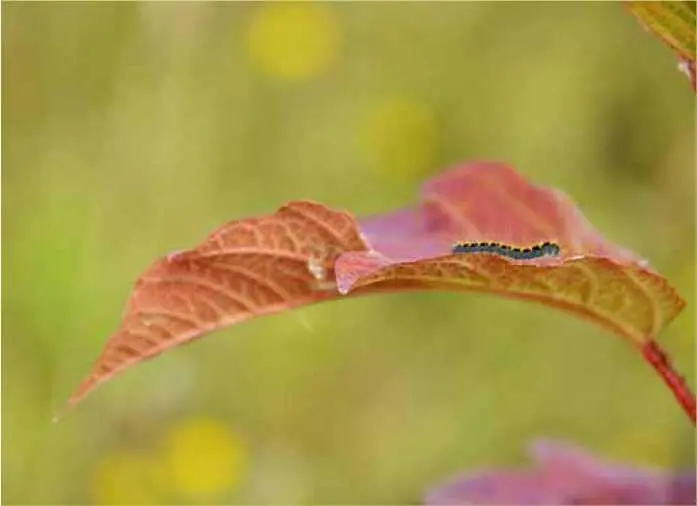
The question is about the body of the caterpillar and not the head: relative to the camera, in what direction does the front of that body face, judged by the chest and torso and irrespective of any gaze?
to the viewer's right
